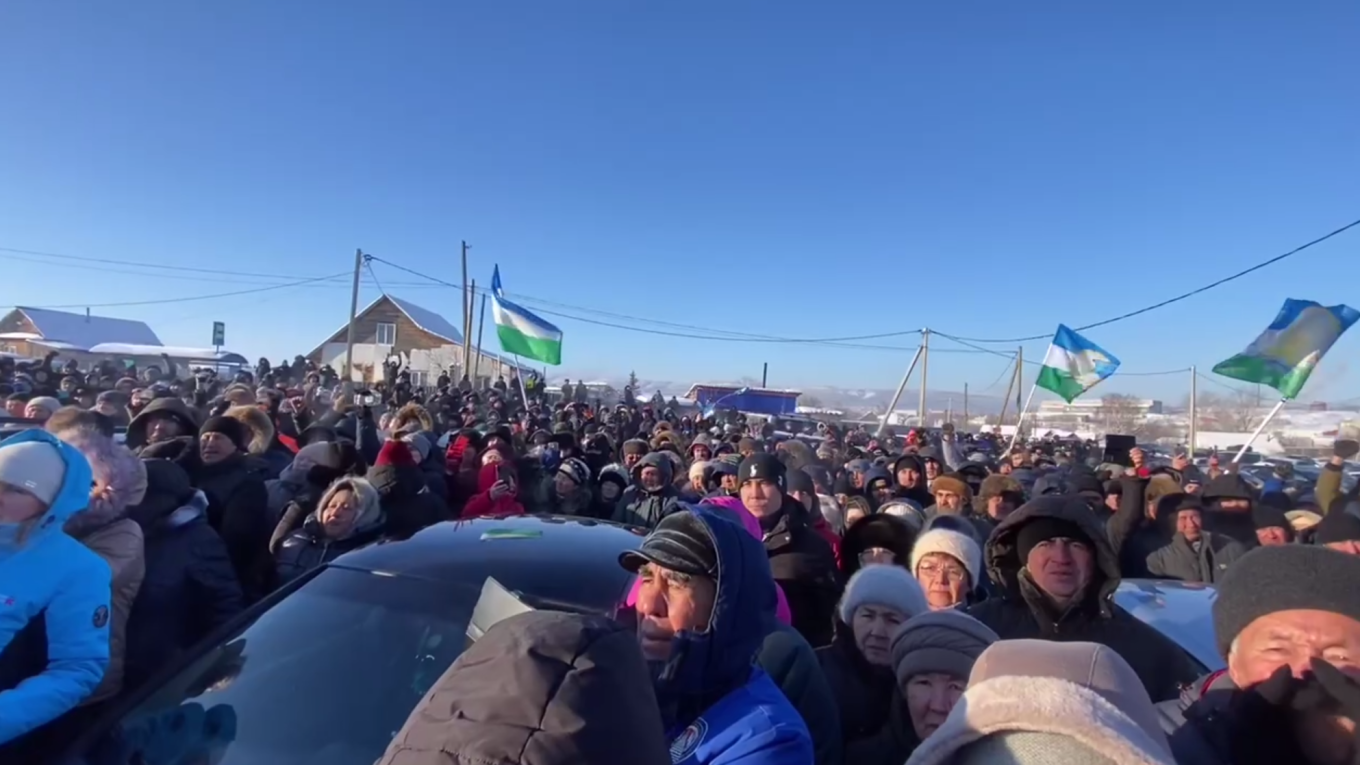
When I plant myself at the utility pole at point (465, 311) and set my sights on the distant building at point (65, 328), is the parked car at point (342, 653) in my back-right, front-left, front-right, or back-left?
back-left

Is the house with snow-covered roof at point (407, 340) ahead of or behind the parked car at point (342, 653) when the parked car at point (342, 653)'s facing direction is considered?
behind

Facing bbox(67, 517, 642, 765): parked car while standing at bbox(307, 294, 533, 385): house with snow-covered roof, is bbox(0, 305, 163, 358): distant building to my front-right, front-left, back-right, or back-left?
back-right

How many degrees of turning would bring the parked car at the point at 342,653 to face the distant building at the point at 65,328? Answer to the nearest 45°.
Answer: approximately 135° to its right

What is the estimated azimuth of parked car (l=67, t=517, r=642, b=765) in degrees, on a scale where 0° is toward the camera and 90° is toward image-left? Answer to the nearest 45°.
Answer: approximately 45°
